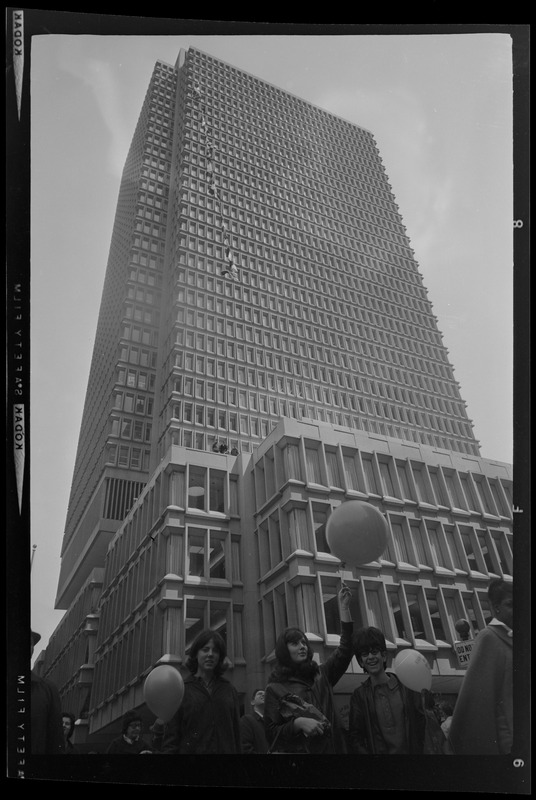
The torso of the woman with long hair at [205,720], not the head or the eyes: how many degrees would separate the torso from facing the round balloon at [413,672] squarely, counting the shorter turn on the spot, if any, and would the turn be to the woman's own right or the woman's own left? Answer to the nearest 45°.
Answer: approximately 90° to the woman's own left

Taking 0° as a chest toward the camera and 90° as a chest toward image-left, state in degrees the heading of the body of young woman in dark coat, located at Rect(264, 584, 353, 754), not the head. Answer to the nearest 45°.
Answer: approximately 315°

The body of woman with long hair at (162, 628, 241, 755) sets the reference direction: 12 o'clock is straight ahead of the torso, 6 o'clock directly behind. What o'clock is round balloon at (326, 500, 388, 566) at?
The round balloon is roughly at 10 o'clock from the woman with long hair.

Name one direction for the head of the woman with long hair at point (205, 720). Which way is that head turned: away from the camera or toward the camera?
toward the camera

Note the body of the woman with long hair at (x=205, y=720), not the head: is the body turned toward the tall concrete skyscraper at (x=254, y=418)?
no

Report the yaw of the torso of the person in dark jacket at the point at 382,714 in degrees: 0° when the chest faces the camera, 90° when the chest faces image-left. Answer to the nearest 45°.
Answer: approximately 0°

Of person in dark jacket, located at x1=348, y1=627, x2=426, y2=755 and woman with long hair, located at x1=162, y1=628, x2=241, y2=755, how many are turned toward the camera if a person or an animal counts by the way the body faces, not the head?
2

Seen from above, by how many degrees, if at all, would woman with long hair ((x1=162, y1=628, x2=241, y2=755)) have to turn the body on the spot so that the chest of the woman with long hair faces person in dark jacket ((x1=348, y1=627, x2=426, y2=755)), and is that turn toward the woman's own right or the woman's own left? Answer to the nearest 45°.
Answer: approximately 90° to the woman's own left

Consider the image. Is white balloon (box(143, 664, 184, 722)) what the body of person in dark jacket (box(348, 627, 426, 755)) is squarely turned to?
no

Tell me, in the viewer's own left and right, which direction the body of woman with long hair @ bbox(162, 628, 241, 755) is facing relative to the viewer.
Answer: facing the viewer

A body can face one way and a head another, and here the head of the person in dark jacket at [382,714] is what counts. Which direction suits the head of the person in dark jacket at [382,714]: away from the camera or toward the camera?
toward the camera

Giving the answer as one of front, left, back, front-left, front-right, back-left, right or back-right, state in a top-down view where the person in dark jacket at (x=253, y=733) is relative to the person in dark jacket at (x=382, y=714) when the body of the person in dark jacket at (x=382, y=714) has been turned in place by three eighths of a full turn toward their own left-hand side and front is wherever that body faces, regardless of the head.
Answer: back-left

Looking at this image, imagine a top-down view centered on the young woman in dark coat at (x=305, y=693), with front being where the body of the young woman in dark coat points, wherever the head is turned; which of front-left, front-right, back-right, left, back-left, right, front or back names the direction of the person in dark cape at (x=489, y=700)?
front-left

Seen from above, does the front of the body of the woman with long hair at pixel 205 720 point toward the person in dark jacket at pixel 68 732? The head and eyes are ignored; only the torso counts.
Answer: no

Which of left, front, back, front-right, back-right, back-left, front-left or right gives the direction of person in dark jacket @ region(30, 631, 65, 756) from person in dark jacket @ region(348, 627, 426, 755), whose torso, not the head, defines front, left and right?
right

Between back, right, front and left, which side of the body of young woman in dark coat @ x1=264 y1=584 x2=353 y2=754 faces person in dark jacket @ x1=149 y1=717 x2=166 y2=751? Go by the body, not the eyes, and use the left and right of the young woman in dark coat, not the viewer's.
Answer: back
